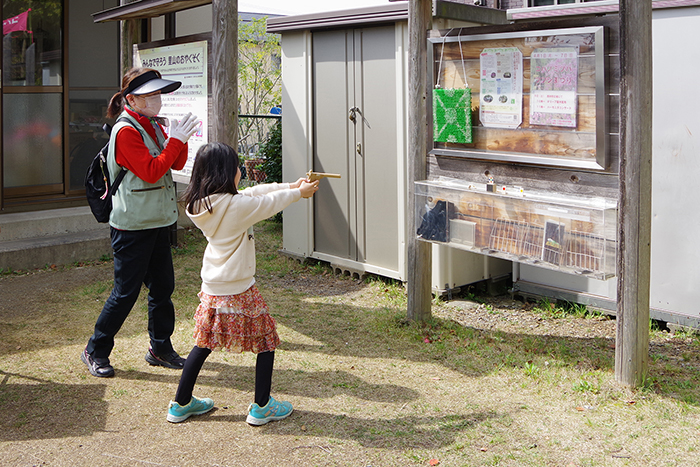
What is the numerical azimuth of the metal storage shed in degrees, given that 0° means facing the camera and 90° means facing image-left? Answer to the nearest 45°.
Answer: approximately 45°

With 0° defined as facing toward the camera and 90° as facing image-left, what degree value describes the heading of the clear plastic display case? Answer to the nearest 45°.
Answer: approximately 45°

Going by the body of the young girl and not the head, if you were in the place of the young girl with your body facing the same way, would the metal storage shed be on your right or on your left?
on your left

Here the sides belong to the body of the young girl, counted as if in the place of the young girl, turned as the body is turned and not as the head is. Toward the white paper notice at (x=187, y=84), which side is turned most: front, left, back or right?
left

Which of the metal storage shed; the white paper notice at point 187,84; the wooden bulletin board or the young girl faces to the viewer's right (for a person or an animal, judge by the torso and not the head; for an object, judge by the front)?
the young girl

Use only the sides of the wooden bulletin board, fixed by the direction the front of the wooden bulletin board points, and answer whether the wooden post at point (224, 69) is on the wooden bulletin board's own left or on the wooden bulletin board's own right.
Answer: on the wooden bulletin board's own right

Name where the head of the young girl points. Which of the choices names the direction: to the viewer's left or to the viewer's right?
to the viewer's right

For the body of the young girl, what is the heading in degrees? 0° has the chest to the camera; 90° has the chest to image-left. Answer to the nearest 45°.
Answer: approximately 270°
